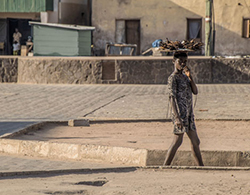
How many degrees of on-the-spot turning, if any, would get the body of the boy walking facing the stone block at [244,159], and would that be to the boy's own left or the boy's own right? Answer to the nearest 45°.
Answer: approximately 90° to the boy's own left

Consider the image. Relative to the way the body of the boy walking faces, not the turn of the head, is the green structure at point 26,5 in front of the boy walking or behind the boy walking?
behind

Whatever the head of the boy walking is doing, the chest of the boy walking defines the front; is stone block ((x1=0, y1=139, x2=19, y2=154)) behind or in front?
behind

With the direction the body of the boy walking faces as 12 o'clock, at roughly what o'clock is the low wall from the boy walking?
The low wall is roughly at 7 o'clock from the boy walking.

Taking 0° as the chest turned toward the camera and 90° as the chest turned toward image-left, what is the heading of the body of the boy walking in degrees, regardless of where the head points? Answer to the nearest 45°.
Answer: approximately 315°
